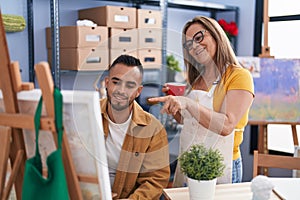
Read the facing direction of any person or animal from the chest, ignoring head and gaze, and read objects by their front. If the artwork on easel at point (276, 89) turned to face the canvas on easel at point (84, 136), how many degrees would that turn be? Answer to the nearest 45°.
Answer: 0° — it already faces it

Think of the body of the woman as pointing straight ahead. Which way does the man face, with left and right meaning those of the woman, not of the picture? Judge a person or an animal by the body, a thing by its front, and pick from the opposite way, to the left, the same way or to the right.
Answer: the same way

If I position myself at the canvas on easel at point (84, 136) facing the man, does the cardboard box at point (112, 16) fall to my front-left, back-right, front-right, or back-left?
front-left

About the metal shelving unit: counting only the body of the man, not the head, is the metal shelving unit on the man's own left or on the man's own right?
on the man's own right

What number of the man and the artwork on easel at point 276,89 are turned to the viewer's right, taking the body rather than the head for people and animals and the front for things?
0

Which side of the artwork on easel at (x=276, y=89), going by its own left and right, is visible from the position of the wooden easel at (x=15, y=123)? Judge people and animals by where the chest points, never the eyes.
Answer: front

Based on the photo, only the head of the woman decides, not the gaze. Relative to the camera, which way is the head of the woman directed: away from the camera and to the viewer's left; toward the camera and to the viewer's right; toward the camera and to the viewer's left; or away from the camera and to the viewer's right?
toward the camera and to the viewer's left

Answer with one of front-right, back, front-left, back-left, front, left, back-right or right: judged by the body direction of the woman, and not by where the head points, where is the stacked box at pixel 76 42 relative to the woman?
right

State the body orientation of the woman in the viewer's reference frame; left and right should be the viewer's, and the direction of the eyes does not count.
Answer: facing the viewer and to the left of the viewer

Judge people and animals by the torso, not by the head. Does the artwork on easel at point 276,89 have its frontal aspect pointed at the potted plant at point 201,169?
yes

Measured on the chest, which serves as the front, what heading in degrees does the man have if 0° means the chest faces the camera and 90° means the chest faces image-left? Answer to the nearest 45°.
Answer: approximately 45°

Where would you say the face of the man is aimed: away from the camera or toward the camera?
toward the camera

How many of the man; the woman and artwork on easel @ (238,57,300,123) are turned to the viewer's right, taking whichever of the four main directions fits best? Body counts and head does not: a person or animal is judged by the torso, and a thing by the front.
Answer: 0

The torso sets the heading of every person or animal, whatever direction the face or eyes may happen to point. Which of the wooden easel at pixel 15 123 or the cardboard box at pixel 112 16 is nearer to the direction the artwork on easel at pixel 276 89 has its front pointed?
the wooden easel

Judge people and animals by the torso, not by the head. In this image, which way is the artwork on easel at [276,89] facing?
toward the camera

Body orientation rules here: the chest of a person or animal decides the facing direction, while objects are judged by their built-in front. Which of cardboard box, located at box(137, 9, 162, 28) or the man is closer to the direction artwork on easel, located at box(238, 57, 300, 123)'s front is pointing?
the man

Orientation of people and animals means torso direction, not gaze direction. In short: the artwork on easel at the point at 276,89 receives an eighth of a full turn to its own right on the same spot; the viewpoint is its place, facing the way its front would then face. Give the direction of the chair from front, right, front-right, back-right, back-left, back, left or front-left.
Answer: front-left
